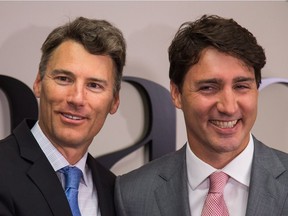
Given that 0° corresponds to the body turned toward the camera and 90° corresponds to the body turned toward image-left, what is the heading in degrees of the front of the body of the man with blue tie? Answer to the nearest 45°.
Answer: approximately 315°
